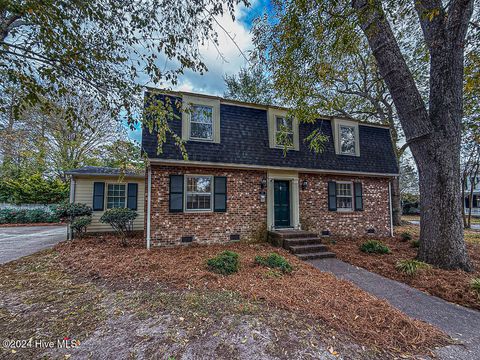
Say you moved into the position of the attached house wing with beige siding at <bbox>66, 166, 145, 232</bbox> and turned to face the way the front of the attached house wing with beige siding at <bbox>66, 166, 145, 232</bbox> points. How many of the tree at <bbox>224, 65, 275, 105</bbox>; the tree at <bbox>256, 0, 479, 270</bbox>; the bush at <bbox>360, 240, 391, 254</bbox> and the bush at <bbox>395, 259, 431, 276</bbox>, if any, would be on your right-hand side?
0

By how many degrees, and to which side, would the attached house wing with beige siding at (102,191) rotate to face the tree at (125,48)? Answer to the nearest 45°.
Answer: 0° — it already faces it

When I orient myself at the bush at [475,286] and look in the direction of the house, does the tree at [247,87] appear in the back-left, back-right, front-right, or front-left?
front-right

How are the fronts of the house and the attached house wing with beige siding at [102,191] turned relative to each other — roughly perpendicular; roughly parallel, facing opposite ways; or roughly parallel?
roughly parallel

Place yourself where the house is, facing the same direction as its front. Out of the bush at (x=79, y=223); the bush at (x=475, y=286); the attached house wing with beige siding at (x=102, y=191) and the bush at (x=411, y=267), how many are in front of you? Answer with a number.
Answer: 2

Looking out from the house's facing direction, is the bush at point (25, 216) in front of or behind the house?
behind

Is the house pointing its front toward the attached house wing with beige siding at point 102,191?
no

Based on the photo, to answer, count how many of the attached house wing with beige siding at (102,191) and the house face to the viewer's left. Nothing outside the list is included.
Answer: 0

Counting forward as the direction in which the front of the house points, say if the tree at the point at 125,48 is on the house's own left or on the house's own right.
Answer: on the house's own right

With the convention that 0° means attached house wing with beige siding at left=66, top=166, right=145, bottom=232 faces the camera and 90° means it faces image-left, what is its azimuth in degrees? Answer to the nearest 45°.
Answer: approximately 0°

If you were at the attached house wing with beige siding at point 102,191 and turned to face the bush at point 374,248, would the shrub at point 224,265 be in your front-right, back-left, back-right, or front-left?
front-right

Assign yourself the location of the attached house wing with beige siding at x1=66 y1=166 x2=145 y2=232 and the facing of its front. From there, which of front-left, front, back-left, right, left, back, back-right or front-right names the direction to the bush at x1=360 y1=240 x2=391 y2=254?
front-left

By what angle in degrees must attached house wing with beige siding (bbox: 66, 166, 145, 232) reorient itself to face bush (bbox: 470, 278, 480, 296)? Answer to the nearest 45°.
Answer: approximately 45° to its left

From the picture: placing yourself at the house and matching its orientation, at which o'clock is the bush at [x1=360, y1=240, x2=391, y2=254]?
The bush is roughly at 11 o'clock from the house.

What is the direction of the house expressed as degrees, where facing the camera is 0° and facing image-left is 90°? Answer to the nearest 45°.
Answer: approximately 315°

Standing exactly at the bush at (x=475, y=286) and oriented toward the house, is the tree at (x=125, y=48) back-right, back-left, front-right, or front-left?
front-left

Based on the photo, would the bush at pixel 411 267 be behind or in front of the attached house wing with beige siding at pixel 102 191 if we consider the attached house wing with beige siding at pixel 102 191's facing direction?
in front
